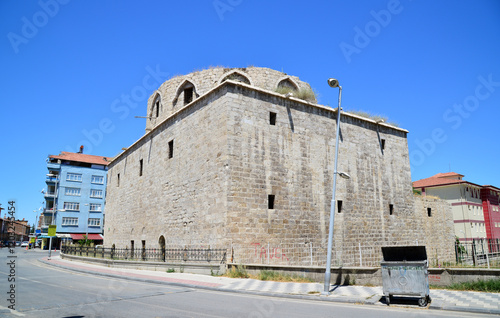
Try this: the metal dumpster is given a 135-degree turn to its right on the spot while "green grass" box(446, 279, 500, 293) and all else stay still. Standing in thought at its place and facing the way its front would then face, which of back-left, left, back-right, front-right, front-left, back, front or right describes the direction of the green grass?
right

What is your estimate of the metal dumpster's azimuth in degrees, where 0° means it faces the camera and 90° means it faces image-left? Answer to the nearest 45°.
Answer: approximately 0°

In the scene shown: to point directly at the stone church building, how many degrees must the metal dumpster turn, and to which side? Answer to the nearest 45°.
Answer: approximately 135° to its right

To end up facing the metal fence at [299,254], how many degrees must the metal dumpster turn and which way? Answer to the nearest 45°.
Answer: approximately 135° to its right

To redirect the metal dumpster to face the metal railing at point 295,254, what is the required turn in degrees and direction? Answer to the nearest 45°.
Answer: approximately 135° to its right
